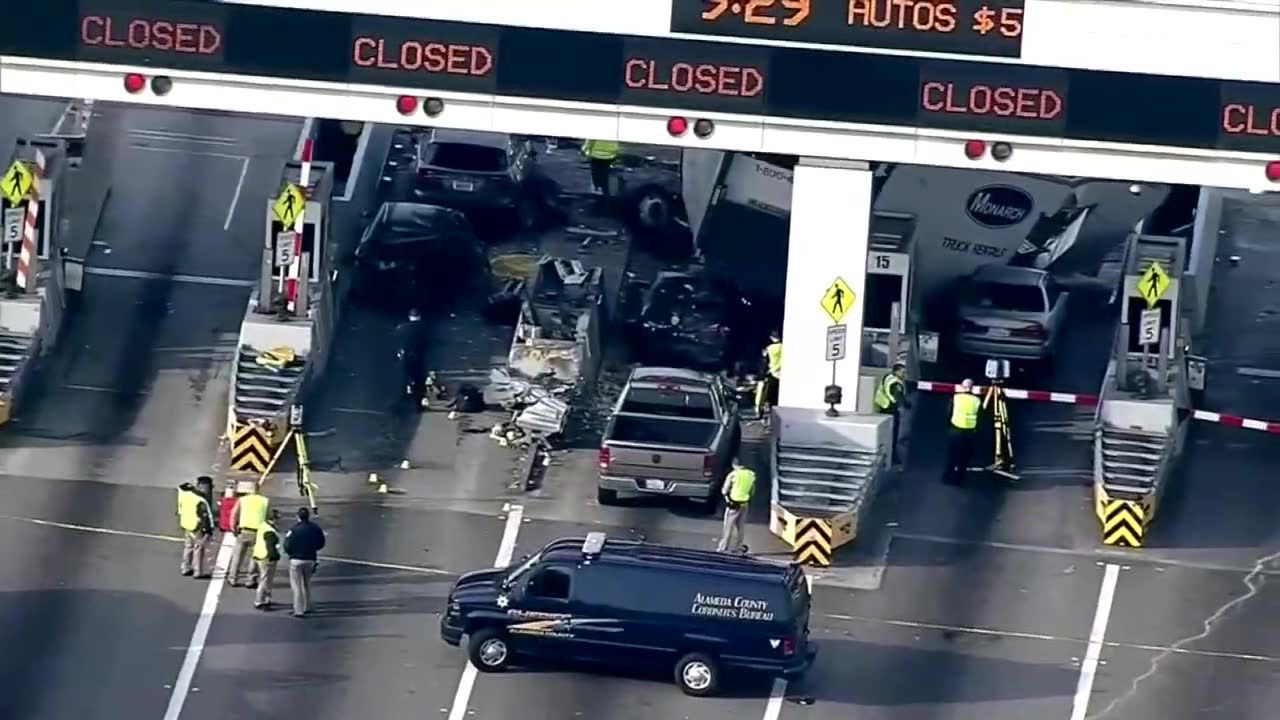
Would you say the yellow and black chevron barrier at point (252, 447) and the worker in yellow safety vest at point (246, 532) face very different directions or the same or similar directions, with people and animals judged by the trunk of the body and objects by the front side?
very different directions

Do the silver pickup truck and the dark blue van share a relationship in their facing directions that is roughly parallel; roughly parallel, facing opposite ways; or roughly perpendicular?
roughly perpendicular

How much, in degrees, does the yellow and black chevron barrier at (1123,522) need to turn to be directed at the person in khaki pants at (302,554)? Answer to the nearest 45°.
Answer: approximately 45° to its right

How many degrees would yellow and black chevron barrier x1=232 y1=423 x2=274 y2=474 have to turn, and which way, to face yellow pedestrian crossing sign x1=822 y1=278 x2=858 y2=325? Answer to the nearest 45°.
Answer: approximately 90° to its left

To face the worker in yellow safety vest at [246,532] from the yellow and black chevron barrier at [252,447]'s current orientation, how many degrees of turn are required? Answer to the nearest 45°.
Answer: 0° — it already faces them

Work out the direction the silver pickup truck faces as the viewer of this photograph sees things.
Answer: facing away from the viewer

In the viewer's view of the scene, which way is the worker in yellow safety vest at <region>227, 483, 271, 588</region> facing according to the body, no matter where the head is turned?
away from the camera

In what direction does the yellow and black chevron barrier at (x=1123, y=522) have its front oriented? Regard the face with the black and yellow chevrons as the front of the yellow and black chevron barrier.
toward the camera

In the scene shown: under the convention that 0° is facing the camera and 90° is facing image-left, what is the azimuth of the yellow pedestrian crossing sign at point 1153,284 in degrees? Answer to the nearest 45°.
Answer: approximately 0°

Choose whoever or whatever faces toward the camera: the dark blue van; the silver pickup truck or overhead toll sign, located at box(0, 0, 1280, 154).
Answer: the overhead toll sign

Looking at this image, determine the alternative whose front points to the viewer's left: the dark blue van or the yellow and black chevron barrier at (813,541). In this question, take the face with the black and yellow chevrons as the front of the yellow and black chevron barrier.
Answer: the dark blue van
